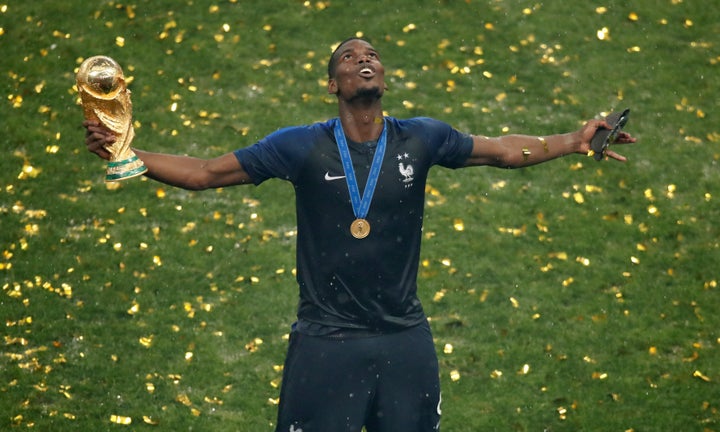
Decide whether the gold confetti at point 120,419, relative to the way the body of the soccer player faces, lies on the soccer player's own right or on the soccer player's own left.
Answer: on the soccer player's own right

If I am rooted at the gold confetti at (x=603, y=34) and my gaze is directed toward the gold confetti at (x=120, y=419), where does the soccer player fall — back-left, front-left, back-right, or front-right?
front-left

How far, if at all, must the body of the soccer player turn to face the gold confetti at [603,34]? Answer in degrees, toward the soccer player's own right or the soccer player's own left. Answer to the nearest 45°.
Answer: approximately 135° to the soccer player's own left

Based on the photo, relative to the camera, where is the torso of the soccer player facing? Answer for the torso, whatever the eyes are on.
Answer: toward the camera
